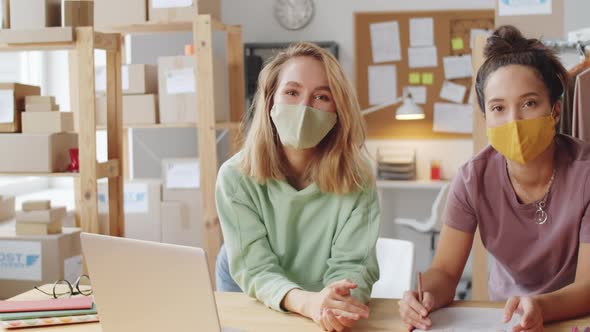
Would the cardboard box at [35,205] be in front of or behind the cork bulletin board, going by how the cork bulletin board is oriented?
in front

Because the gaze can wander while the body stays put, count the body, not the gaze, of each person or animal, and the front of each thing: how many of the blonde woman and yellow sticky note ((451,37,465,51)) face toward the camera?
2

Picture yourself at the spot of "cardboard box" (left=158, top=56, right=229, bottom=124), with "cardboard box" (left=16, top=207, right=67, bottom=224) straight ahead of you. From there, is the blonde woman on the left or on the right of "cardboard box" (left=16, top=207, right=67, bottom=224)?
left

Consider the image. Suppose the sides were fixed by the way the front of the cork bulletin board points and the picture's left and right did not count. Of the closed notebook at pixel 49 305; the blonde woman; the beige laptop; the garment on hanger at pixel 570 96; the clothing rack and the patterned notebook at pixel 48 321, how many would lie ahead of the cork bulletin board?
6

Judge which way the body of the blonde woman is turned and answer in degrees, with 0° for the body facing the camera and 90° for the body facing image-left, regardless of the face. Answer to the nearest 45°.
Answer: approximately 0°

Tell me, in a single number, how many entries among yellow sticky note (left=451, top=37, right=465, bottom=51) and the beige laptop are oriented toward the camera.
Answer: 1

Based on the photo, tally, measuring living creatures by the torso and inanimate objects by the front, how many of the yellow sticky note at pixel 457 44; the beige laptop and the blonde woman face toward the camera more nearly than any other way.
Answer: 2

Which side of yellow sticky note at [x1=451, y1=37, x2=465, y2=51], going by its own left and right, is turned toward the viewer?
front
